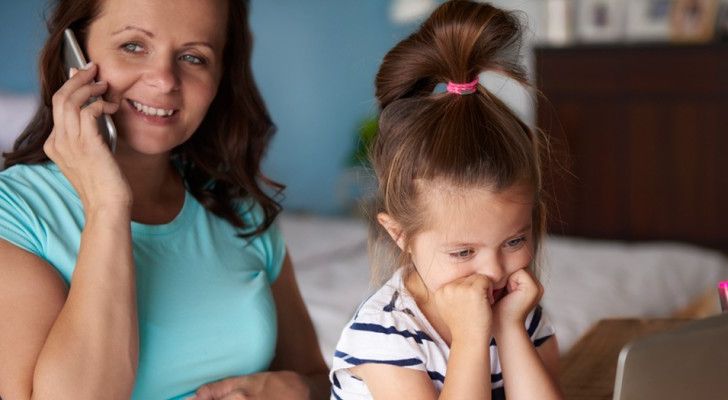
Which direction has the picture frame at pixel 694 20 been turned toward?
toward the camera

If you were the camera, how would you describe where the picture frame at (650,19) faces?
facing the viewer

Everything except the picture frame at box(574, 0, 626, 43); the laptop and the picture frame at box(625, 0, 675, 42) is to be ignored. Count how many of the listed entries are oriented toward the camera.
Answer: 2

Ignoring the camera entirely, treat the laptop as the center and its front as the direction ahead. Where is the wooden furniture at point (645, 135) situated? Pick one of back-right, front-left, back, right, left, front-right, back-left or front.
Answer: front-right

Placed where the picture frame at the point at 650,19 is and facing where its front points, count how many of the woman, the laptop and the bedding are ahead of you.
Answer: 3

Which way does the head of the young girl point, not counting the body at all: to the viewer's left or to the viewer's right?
to the viewer's right

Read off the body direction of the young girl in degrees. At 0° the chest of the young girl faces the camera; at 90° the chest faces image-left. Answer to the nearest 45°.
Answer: approximately 315°

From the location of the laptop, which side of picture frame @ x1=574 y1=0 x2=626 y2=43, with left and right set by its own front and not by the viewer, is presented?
front

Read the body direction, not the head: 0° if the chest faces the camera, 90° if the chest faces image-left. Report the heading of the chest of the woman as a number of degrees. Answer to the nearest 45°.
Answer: approximately 315°

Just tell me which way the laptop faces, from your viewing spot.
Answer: facing away from the viewer and to the left of the viewer

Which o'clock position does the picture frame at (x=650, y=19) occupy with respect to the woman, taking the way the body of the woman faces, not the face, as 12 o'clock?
The picture frame is roughly at 9 o'clock from the woman.

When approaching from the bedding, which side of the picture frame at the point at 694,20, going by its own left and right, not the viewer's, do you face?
front

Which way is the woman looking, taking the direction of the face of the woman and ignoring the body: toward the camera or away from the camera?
toward the camera

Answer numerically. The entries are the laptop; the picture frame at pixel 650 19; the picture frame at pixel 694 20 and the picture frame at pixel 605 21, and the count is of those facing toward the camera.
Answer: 3

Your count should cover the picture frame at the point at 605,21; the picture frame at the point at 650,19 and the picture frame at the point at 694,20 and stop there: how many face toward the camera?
3

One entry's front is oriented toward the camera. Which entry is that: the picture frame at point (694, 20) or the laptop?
the picture frame

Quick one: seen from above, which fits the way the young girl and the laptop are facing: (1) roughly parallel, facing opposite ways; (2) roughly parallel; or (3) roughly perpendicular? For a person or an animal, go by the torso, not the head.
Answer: roughly parallel, facing opposite ways

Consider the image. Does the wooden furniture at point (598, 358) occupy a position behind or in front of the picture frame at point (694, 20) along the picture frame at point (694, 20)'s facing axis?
in front
